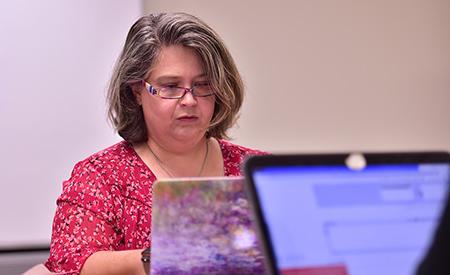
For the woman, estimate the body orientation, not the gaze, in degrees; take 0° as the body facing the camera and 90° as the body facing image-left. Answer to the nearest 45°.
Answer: approximately 315°

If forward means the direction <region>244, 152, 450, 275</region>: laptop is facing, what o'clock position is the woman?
The woman is roughly at 5 o'clock from the laptop.
